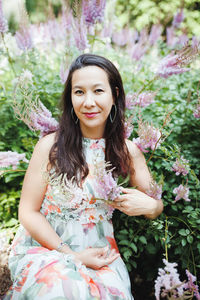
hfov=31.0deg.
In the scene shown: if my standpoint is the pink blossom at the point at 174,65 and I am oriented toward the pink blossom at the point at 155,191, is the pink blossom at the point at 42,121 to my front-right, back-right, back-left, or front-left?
front-right

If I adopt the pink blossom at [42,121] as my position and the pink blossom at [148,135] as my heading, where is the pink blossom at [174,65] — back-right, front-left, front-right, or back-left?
front-left

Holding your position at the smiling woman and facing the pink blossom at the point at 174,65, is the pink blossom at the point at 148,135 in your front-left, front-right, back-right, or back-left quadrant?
front-right

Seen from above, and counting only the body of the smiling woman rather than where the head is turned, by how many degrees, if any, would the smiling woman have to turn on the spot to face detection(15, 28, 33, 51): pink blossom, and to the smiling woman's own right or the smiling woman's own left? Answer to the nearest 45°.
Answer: approximately 135° to the smiling woman's own right

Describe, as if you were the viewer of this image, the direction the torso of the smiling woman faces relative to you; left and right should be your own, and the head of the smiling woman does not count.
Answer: facing the viewer
